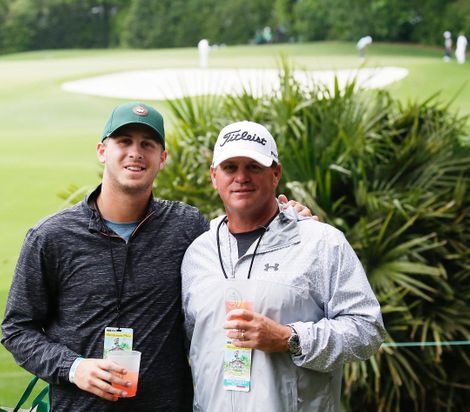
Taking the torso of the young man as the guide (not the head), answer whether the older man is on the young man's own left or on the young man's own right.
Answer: on the young man's own left

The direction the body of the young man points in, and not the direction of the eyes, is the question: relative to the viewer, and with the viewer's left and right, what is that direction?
facing the viewer

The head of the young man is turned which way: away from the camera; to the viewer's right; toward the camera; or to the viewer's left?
toward the camera

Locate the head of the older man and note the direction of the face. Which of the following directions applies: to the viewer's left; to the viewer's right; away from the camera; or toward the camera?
toward the camera

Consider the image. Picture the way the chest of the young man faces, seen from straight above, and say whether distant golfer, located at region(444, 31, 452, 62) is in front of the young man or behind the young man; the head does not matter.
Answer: behind

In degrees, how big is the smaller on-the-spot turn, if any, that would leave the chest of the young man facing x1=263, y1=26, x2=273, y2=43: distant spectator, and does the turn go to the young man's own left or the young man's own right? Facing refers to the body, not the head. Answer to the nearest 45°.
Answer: approximately 180°

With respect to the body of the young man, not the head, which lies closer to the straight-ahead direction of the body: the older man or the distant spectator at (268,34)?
the older man

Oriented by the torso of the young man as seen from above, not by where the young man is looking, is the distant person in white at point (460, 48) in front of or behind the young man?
behind

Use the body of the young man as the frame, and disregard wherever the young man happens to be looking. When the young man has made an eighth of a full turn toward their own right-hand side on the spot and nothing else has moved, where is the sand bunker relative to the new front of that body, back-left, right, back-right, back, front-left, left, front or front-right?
back-right

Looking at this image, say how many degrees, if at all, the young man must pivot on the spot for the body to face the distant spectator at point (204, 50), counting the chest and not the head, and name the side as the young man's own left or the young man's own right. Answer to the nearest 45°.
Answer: approximately 180°

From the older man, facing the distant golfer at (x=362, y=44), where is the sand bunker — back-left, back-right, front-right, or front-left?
front-left
